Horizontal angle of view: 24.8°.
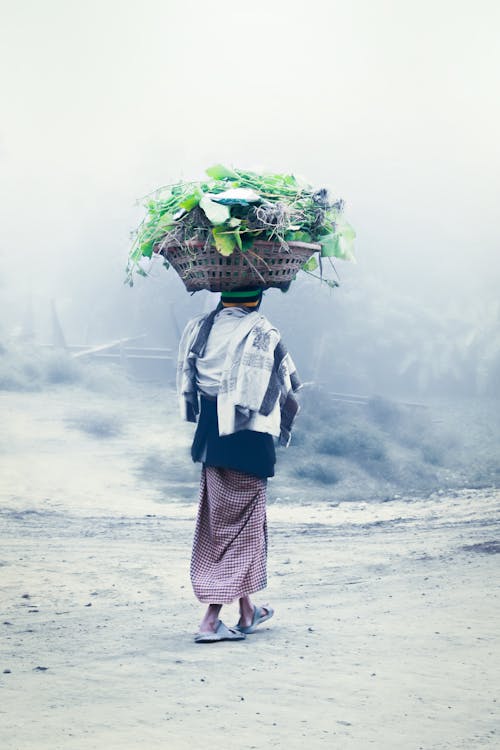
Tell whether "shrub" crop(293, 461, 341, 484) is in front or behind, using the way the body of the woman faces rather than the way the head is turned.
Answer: in front

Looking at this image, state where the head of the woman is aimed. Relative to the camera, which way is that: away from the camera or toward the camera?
away from the camera

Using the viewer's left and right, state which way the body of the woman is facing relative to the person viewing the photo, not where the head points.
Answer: facing away from the viewer and to the right of the viewer
